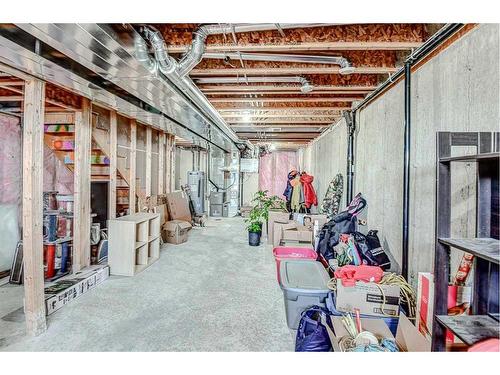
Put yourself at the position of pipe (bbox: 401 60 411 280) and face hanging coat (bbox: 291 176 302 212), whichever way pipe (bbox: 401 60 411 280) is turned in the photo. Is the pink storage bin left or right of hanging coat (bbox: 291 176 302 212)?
left

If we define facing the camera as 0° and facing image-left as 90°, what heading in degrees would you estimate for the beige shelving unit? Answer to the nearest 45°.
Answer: approximately 315°

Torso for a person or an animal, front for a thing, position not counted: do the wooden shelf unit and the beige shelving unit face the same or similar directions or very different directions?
very different directions

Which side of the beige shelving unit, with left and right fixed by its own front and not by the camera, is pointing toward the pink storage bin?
front

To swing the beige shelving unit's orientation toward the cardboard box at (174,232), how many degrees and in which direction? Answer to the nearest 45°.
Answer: approximately 90° to its left

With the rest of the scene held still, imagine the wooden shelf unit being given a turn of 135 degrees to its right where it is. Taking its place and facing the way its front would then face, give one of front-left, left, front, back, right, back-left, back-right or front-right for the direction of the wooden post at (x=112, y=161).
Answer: left

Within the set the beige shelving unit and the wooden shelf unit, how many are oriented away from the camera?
0

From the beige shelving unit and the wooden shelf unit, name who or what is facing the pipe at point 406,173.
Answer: the beige shelving unit

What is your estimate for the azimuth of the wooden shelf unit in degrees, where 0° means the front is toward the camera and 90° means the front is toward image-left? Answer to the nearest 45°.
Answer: approximately 45°

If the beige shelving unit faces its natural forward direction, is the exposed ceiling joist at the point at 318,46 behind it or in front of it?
in front

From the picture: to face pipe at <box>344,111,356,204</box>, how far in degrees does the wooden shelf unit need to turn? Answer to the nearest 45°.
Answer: approximately 90° to its right
